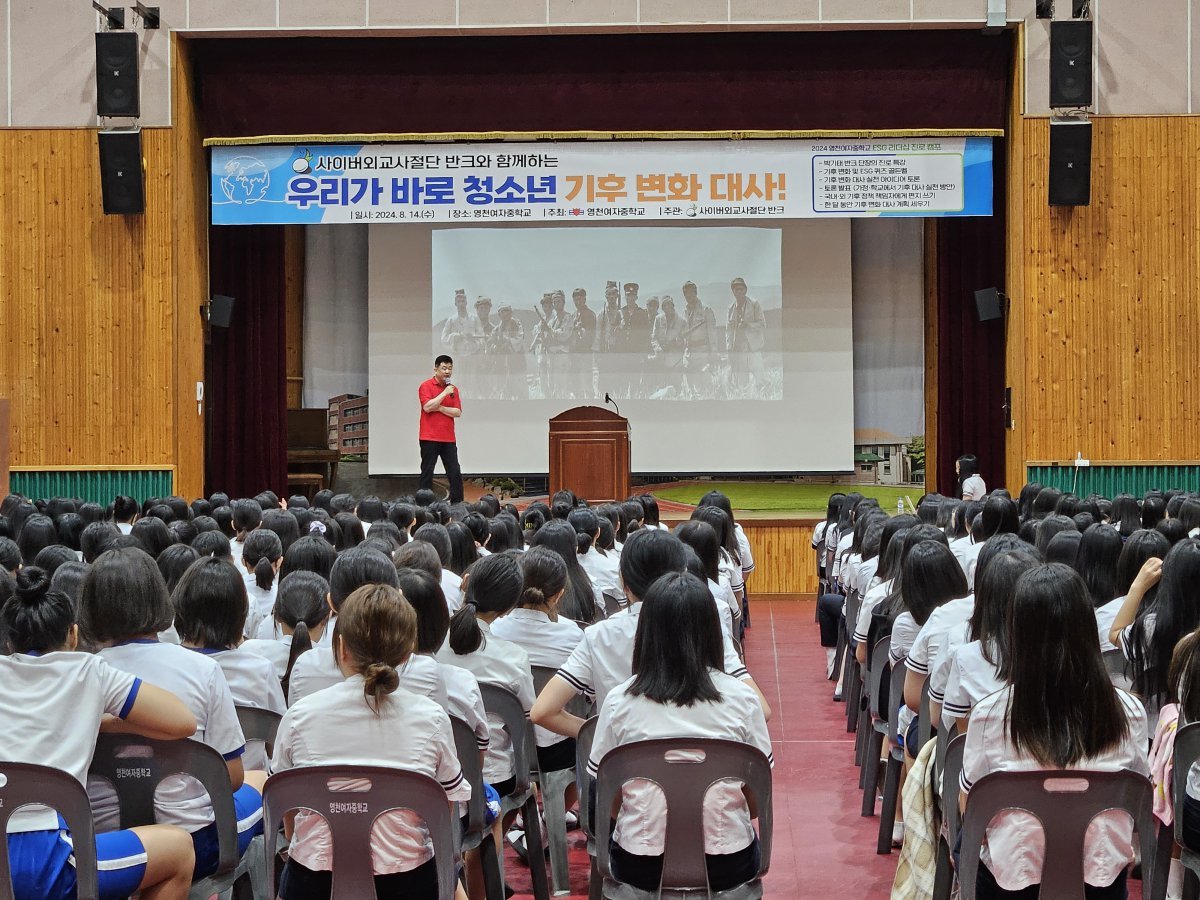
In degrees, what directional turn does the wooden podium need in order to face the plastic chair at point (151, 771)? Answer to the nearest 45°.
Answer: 0° — it already faces it

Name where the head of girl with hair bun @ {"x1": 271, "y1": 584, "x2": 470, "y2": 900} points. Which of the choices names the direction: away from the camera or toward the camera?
away from the camera

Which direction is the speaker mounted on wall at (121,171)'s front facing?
toward the camera

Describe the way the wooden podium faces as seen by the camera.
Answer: facing the viewer

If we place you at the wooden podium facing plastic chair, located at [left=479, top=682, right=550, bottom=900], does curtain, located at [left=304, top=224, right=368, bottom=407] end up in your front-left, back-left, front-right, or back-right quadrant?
back-right

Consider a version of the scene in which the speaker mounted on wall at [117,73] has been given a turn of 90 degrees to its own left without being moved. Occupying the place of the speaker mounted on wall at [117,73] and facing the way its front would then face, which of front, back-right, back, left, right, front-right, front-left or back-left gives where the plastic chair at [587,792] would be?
right

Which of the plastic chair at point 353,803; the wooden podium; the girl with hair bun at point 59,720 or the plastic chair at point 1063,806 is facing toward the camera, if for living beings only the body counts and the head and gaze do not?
the wooden podium

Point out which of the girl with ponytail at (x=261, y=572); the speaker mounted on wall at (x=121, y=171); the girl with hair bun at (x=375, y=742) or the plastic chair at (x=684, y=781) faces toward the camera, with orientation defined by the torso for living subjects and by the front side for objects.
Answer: the speaker mounted on wall

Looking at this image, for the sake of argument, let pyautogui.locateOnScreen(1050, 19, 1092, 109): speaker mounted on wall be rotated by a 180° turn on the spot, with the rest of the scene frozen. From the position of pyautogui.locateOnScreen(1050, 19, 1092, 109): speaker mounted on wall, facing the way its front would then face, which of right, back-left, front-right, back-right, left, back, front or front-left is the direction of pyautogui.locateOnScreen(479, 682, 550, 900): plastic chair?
back

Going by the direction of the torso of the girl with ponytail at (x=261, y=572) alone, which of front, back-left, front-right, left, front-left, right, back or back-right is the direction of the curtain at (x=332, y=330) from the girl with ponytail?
front

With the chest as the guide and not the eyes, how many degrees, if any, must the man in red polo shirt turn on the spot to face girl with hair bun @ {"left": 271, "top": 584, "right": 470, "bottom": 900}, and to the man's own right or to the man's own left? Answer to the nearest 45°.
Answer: approximately 45° to the man's own right

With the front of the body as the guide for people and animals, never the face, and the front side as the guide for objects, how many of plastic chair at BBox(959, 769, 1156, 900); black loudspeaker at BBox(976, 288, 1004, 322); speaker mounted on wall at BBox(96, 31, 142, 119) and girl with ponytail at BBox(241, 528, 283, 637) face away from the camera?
2

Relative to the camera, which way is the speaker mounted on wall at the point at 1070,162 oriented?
toward the camera

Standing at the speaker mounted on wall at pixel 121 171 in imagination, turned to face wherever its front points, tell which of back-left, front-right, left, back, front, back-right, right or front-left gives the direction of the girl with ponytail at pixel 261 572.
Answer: front

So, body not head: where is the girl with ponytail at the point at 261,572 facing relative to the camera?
away from the camera

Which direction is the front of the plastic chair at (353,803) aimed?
away from the camera

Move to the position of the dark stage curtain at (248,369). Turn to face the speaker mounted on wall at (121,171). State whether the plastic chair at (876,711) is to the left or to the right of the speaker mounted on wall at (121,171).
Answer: left

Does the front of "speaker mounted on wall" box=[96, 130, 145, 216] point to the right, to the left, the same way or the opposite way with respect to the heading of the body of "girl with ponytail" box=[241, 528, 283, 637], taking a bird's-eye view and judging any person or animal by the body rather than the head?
the opposite way

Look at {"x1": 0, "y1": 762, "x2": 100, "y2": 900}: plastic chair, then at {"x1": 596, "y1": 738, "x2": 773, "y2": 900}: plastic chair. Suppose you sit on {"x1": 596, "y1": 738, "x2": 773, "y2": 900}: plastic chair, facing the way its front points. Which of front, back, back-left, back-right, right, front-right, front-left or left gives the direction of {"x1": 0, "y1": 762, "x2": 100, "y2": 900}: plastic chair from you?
left

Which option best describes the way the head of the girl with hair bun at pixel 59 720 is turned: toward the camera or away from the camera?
away from the camera
